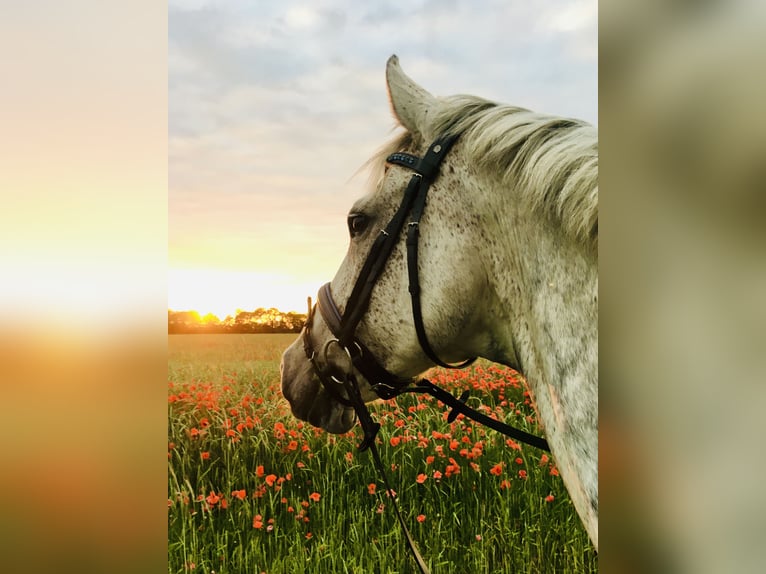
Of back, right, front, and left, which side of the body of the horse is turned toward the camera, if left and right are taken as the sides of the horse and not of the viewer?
left
